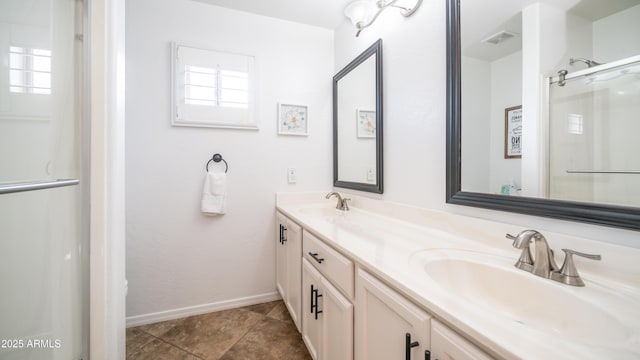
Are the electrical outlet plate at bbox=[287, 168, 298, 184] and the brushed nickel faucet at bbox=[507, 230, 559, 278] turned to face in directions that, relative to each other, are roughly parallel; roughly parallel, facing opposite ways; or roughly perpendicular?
roughly perpendicular

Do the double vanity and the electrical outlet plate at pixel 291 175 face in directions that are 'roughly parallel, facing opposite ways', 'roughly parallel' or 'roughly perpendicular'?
roughly perpendicular

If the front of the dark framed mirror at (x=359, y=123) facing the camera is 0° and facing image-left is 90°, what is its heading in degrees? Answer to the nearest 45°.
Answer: approximately 45°

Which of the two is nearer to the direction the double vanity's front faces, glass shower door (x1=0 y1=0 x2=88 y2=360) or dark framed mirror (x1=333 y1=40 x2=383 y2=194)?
the glass shower door
